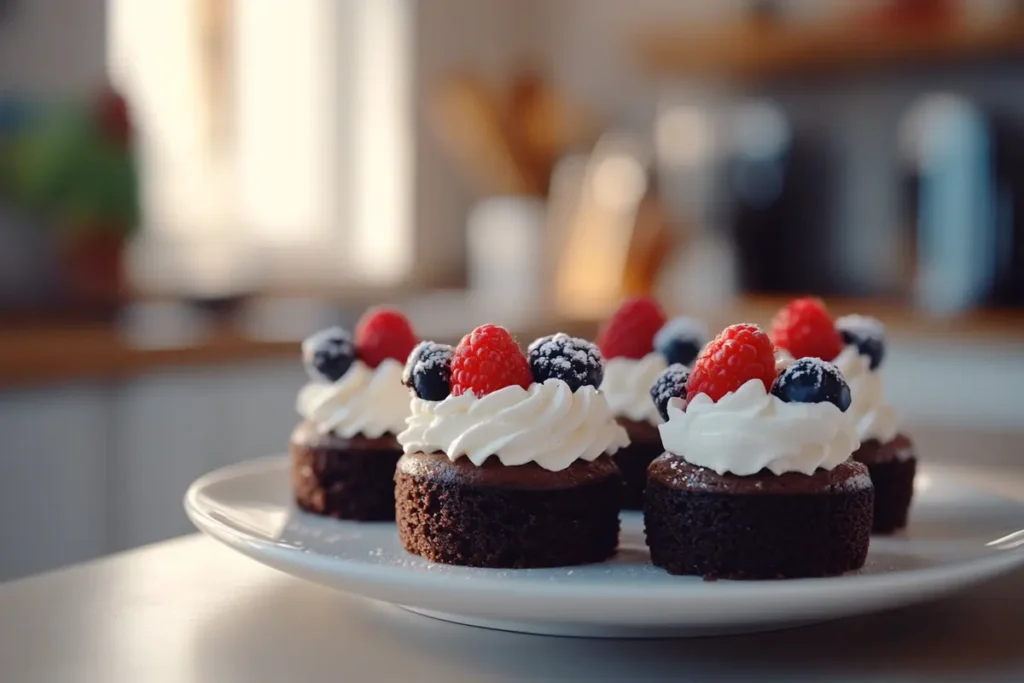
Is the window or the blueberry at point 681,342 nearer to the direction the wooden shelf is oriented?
the blueberry

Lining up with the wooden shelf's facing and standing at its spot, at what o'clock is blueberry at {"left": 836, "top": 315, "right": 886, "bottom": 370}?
The blueberry is roughly at 12 o'clock from the wooden shelf.

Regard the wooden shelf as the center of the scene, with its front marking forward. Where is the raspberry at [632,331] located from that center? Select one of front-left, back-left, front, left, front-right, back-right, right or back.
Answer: front

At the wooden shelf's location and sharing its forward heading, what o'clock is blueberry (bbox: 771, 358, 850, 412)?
The blueberry is roughly at 12 o'clock from the wooden shelf.

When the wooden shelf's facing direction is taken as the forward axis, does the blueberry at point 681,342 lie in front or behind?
in front

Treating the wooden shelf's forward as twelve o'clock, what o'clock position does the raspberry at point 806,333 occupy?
The raspberry is roughly at 12 o'clock from the wooden shelf.

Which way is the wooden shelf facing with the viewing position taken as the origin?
facing the viewer

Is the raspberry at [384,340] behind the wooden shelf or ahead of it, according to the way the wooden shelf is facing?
ahead

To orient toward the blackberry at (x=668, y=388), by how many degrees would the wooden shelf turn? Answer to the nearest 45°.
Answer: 0° — it already faces it

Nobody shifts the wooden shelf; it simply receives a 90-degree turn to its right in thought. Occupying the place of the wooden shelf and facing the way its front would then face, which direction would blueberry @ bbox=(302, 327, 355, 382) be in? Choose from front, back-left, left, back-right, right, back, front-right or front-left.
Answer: left
